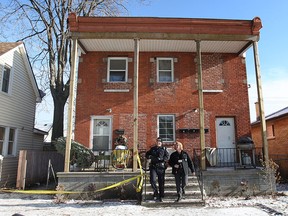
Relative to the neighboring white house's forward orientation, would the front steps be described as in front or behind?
in front

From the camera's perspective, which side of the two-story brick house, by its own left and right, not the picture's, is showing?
front

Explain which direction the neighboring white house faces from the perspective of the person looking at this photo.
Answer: facing the viewer

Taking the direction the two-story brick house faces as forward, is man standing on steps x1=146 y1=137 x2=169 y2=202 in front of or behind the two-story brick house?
in front

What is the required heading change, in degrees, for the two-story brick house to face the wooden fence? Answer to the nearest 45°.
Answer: approximately 90° to its right

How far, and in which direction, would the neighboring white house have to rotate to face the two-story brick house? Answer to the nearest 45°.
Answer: approximately 45° to its left

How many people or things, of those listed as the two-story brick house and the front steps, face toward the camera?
2
